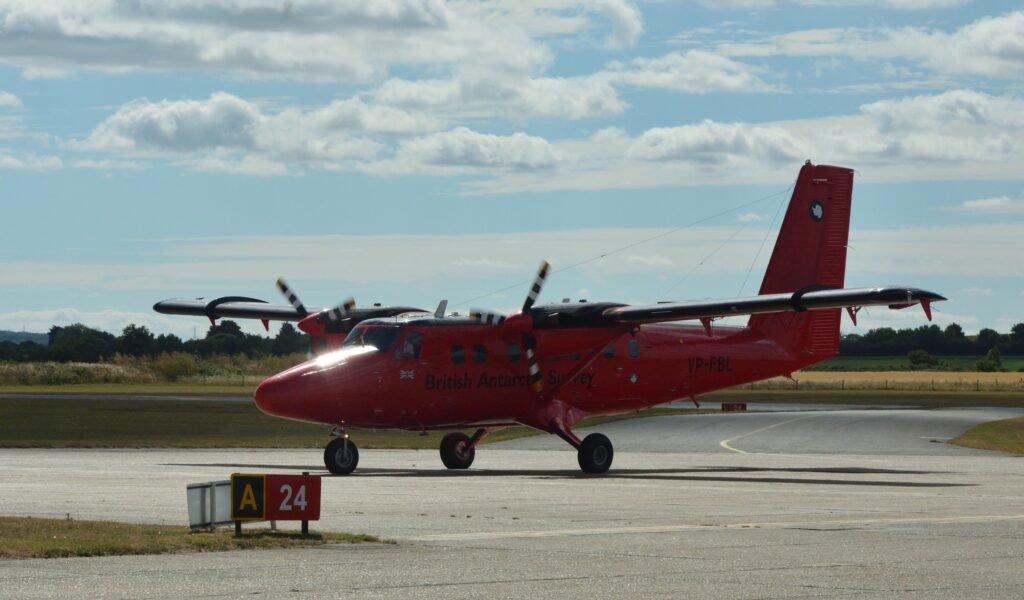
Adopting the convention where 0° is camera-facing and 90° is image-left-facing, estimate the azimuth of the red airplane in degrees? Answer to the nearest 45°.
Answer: approximately 45°
